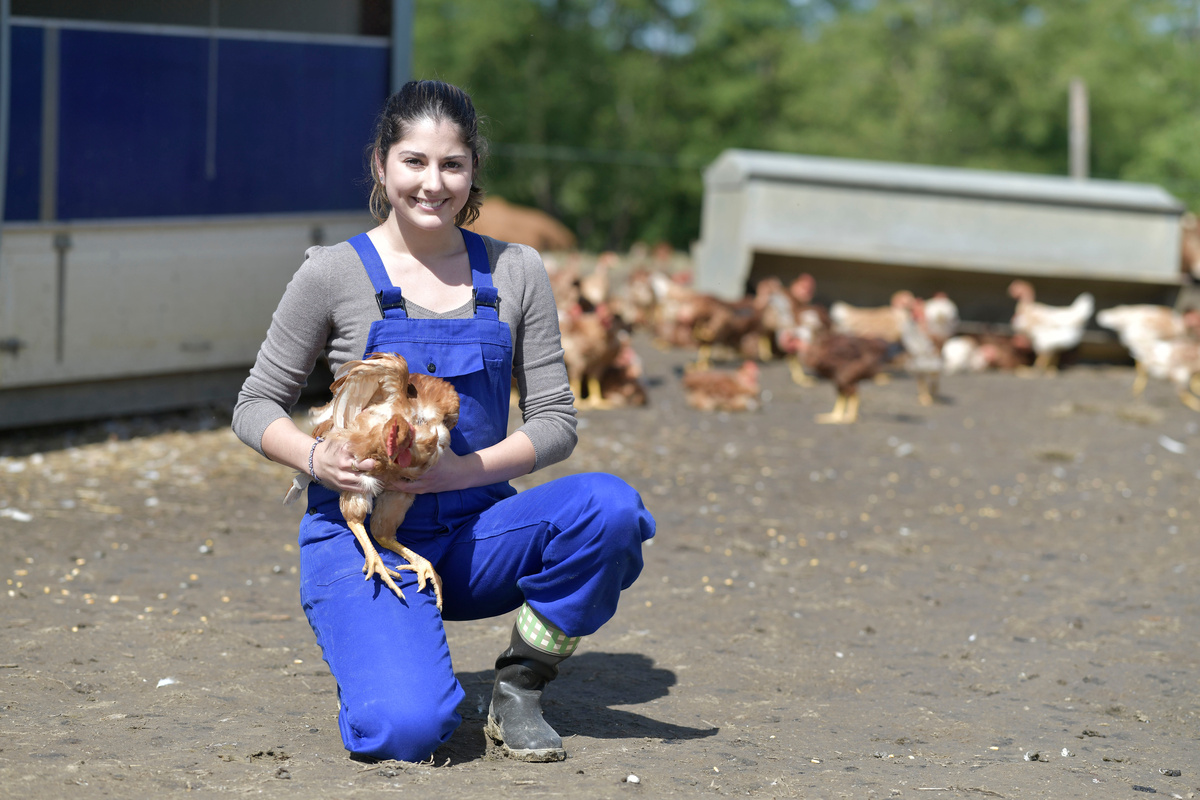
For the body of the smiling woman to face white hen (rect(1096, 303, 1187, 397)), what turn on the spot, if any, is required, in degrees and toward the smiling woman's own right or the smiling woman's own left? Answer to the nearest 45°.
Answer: approximately 135° to the smiling woman's own left

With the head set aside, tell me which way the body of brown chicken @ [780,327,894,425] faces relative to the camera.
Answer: to the viewer's left

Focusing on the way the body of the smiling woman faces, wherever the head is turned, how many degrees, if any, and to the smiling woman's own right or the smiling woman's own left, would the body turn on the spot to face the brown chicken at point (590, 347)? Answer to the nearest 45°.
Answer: approximately 180°

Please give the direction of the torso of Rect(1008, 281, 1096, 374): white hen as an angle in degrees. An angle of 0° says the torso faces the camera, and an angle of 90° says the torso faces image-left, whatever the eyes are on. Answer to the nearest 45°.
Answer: approximately 90°

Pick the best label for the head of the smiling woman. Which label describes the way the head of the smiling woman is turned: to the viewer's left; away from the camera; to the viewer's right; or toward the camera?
toward the camera

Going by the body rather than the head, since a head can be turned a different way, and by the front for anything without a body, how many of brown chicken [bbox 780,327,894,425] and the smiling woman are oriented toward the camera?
1

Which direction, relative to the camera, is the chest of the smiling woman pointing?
toward the camera

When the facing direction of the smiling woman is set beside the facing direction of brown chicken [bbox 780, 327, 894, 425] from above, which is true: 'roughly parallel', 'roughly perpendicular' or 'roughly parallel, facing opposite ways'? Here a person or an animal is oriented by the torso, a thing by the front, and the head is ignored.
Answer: roughly perpendicular
